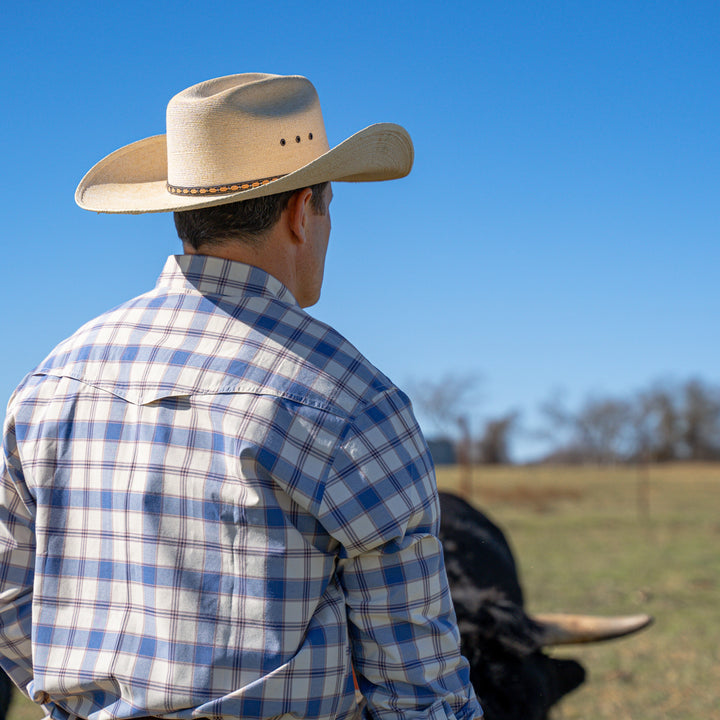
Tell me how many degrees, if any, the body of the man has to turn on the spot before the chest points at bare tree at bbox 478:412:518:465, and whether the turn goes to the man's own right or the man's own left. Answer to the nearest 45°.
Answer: approximately 45° to the man's own left

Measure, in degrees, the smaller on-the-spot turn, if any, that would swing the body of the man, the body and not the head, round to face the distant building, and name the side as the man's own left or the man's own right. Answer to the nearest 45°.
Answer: approximately 45° to the man's own left

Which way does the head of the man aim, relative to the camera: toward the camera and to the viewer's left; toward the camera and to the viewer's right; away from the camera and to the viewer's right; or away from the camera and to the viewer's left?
away from the camera and to the viewer's right

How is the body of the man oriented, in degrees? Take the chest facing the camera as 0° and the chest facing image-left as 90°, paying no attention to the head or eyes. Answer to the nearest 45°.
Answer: approximately 225°
